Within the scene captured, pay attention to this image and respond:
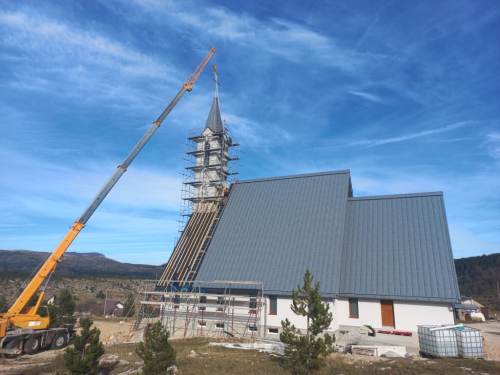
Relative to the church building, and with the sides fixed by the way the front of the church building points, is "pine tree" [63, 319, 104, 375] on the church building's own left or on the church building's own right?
on the church building's own left

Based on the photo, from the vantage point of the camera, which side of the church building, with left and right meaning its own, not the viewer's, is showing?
left

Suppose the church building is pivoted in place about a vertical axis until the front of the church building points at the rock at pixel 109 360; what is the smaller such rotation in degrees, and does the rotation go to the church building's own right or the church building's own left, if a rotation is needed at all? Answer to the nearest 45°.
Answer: approximately 45° to the church building's own left

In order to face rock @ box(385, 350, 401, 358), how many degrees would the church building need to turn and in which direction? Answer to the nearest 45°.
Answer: approximately 90° to its left

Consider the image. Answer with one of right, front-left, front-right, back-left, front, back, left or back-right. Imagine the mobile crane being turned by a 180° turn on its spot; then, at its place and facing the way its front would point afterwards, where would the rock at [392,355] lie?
front-right

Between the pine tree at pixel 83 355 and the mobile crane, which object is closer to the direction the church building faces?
the mobile crane

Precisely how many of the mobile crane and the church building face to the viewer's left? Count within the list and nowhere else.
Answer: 2

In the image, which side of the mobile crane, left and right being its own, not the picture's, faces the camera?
left

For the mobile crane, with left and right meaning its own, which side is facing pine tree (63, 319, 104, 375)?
left

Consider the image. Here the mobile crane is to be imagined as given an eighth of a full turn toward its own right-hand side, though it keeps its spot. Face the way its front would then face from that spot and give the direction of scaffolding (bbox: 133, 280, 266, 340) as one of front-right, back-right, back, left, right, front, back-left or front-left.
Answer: back-right
